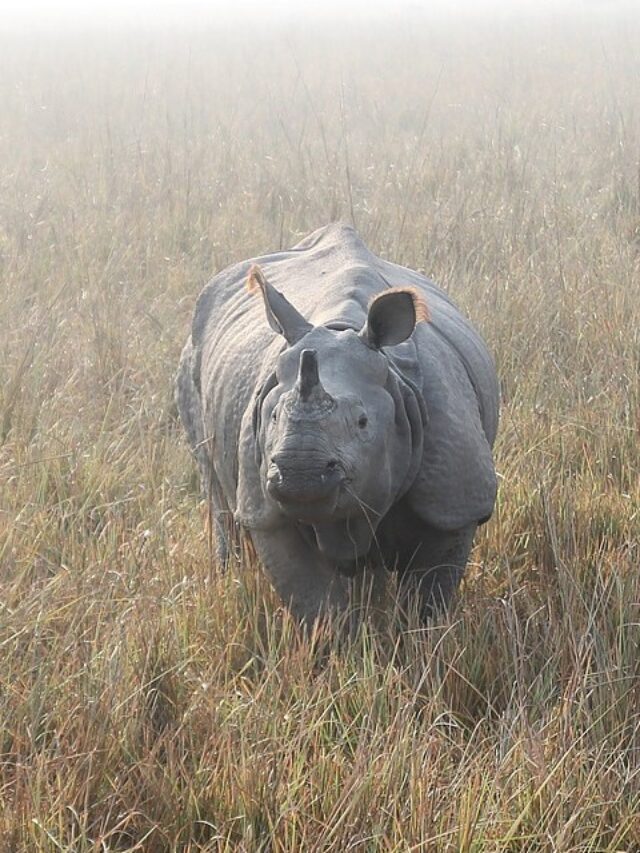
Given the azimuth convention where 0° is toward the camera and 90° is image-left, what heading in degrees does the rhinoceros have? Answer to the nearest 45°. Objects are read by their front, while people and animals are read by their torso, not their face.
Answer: approximately 0°
